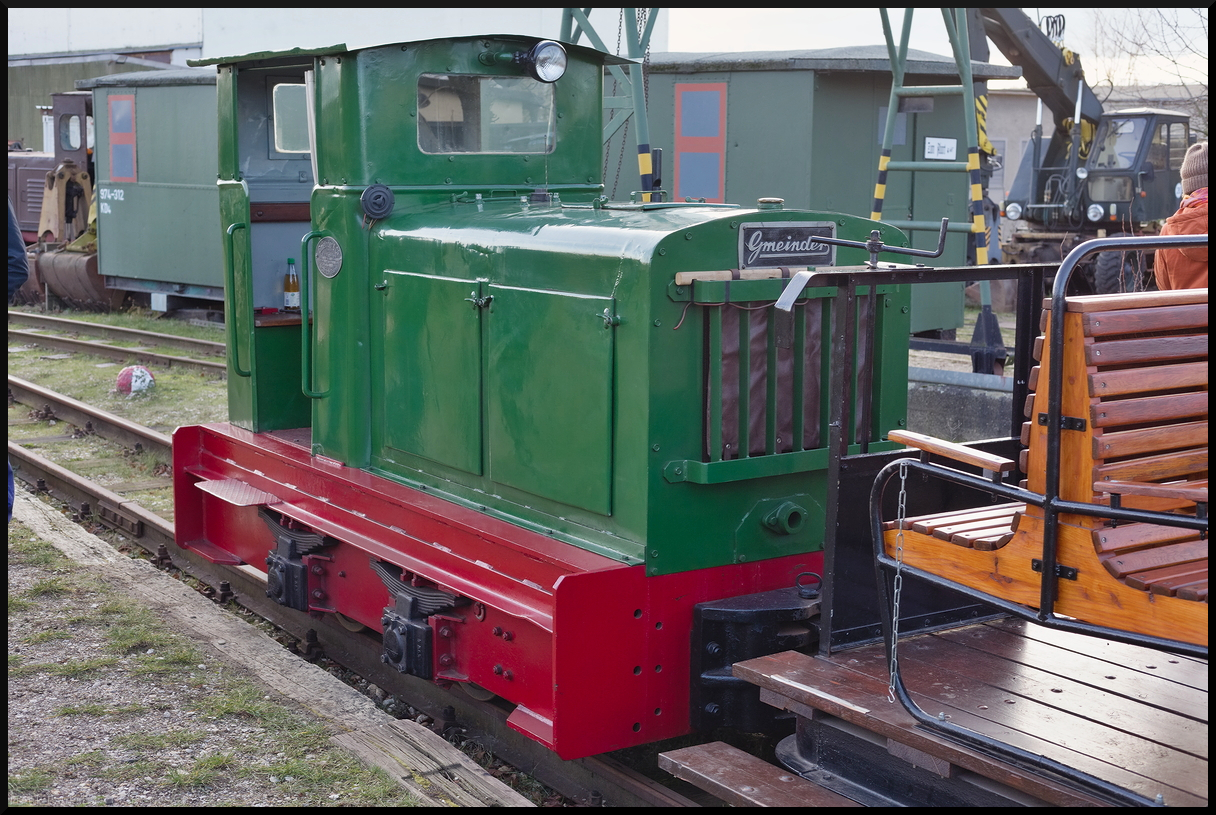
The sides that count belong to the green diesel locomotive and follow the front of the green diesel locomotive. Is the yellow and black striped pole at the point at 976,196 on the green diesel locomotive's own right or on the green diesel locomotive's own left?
on the green diesel locomotive's own left

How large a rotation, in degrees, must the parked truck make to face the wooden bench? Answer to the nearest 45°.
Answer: approximately 45° to its left

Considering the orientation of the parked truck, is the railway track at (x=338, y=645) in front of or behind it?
in front

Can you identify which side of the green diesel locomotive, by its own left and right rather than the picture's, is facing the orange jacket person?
left

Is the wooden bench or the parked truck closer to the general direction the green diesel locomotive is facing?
the wooden bench

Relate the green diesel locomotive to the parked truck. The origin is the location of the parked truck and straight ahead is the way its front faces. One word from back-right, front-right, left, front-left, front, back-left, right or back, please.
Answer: front-left

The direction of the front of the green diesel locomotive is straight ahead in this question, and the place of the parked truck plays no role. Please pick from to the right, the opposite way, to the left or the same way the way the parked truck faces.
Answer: to the right

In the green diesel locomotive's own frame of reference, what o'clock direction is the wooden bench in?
The wooden bench is roughly at 12 o'clock from the green diesel locomotive.

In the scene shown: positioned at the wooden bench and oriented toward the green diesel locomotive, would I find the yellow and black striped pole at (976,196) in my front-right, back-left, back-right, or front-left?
front-right

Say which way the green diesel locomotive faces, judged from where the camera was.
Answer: facing the viewer and to the right of the viewer

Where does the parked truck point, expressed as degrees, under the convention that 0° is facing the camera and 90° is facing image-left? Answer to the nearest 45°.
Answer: approximately 45°

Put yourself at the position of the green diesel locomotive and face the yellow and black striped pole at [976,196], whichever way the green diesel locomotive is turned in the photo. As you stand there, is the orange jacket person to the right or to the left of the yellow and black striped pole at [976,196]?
right

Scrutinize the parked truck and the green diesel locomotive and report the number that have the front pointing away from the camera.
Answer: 0
